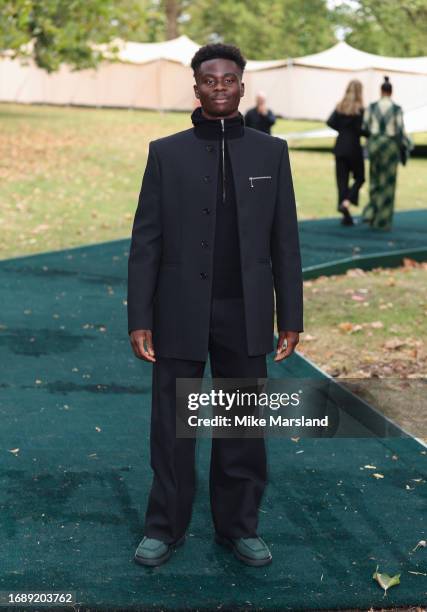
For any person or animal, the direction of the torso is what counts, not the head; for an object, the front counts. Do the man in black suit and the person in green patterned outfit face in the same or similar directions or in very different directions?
very different directions

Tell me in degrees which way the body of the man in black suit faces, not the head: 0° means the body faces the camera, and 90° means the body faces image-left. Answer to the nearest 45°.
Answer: approximately 0°

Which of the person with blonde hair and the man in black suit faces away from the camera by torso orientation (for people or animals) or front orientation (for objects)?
the person with blonde hair

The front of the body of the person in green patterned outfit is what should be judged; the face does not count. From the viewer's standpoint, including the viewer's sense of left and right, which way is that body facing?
facing away from the viewer

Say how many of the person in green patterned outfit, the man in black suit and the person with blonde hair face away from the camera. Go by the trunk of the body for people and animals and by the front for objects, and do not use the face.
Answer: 2

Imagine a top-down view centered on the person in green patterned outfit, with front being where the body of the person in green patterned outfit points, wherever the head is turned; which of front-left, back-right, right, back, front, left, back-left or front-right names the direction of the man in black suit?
back

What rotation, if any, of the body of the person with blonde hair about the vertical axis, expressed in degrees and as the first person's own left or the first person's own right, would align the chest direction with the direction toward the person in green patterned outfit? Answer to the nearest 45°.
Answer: approximately 135° to the first person's own right

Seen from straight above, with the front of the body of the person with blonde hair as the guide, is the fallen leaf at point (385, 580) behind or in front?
behind

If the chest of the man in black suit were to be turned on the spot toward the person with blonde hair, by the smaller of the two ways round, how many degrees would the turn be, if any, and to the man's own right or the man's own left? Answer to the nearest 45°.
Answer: approximately 180°

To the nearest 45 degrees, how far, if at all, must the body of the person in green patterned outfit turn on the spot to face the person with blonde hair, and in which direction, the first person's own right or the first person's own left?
approximately 45° to the first person's own left

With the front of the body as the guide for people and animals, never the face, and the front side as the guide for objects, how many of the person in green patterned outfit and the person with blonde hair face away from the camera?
2

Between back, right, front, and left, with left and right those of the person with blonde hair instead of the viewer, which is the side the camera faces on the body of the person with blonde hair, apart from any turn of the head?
back

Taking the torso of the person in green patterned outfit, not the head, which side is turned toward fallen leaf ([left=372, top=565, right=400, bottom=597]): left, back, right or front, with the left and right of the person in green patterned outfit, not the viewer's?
back
